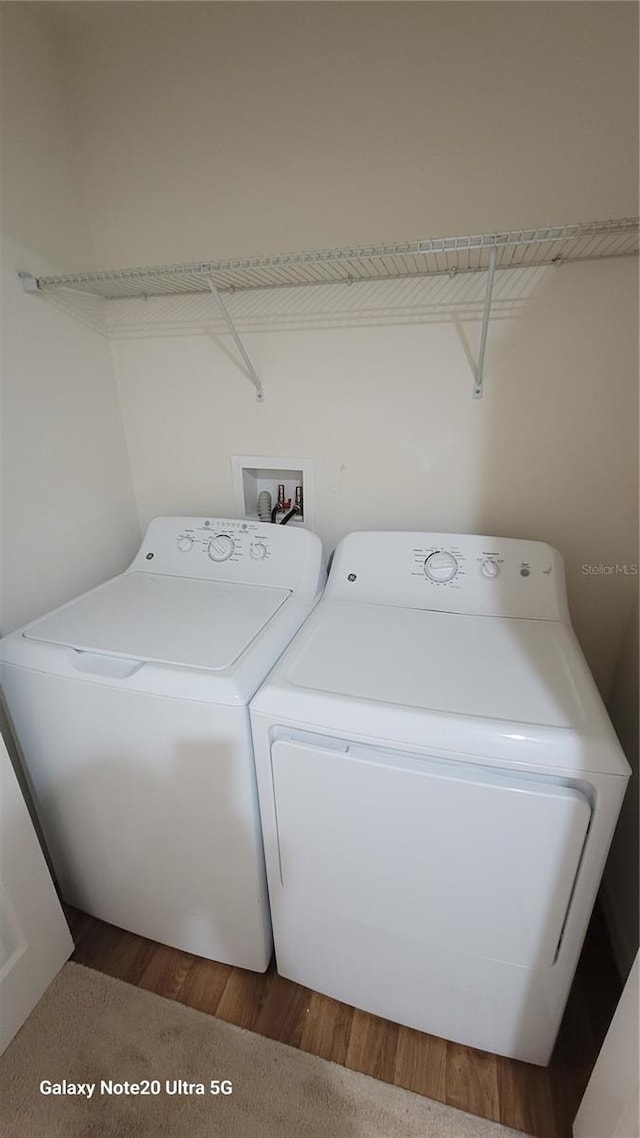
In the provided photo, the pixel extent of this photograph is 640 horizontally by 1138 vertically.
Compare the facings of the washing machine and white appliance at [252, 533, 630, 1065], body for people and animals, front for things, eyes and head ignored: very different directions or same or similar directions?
same or similar directions

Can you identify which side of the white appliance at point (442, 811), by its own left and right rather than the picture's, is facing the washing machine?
right

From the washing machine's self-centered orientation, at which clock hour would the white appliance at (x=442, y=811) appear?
The white appliance is roughly at 9 o'clock from the washing machine.

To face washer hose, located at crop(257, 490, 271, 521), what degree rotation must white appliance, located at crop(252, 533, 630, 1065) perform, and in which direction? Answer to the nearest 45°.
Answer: approximately 135° to its right

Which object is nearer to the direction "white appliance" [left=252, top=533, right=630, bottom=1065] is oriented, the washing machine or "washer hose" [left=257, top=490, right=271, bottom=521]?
the washing machine

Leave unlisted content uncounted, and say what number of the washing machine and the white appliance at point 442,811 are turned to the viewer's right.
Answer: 0

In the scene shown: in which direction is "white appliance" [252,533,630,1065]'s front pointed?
toward the camera

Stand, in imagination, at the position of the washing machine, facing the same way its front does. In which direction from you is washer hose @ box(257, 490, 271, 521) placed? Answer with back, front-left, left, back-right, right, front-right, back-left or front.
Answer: back

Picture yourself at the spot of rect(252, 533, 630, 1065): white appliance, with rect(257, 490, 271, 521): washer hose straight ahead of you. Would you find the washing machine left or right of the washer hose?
left
